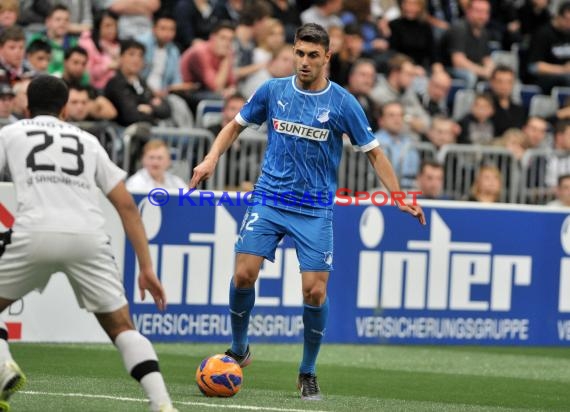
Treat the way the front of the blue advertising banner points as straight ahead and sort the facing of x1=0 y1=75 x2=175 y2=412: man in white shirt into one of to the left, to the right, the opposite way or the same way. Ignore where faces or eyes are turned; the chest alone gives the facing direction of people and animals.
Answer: the opposite way

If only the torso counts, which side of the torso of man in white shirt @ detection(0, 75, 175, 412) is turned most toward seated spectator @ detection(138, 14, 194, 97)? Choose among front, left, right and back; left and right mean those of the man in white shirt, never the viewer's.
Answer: front

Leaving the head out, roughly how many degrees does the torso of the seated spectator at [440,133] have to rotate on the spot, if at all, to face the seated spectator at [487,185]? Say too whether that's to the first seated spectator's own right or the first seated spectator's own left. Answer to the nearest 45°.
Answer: approximately 45° to the first seated spectator's own left

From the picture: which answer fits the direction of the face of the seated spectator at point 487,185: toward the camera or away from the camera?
toward the camera

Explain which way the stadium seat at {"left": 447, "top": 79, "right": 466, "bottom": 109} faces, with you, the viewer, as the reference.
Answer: facing the viewer

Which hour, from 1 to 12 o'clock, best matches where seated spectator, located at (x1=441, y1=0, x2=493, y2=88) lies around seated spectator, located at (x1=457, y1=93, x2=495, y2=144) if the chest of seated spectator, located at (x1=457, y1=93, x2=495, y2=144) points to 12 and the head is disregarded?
seated spectator, located at (x1=441, y1=0, x2=493, y2=88) is roughly at 6 o'clock from seated spectator, located at (x1=457, y1=93, x2=495, y2=144).

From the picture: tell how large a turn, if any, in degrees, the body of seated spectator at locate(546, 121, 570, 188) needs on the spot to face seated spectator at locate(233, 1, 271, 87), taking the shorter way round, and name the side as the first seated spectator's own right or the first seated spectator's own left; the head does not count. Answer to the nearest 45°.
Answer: approximately 90° to the first seated spectator's own right

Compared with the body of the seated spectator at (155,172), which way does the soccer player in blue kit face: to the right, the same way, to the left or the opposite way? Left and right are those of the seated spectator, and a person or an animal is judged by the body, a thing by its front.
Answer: the same way

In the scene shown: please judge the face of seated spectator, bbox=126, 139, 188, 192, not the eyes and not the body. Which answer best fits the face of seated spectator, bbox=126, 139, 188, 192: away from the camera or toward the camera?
toward the camera

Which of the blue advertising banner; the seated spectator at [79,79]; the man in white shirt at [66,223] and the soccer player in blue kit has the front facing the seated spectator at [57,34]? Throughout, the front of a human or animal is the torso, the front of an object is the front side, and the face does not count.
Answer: the man in white shirt

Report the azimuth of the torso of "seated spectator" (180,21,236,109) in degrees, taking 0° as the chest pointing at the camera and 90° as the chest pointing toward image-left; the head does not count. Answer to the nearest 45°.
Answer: approximately 315°

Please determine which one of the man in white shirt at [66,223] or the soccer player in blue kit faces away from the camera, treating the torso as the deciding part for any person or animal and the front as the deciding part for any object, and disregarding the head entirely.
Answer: the man in white shirt

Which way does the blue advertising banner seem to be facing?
toward the camera

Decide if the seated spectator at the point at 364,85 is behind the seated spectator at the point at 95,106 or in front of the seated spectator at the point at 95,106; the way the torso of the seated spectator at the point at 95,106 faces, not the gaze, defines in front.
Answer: behind

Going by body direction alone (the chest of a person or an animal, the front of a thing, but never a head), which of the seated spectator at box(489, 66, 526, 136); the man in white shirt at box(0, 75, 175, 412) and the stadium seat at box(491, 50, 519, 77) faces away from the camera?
the man in white shirt

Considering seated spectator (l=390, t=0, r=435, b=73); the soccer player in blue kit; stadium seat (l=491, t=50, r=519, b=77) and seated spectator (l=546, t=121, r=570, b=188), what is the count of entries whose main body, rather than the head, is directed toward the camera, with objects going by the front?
4

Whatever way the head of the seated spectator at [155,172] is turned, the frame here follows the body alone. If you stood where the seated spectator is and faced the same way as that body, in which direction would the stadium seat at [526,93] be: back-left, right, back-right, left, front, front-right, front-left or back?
back-left

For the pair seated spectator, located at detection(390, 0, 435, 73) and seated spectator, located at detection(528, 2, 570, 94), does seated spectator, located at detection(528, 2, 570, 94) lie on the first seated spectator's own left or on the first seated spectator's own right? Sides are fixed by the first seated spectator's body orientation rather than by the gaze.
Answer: on the first seated spectator's own left

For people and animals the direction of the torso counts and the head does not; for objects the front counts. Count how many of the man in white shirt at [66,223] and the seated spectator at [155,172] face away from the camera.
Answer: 1

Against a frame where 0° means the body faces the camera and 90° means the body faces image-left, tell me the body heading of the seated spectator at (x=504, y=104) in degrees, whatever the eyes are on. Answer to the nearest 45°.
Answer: approximately 0°

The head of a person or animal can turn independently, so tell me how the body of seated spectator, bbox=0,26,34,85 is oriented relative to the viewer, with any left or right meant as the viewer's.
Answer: facing the viewer and to the right of the viewer
